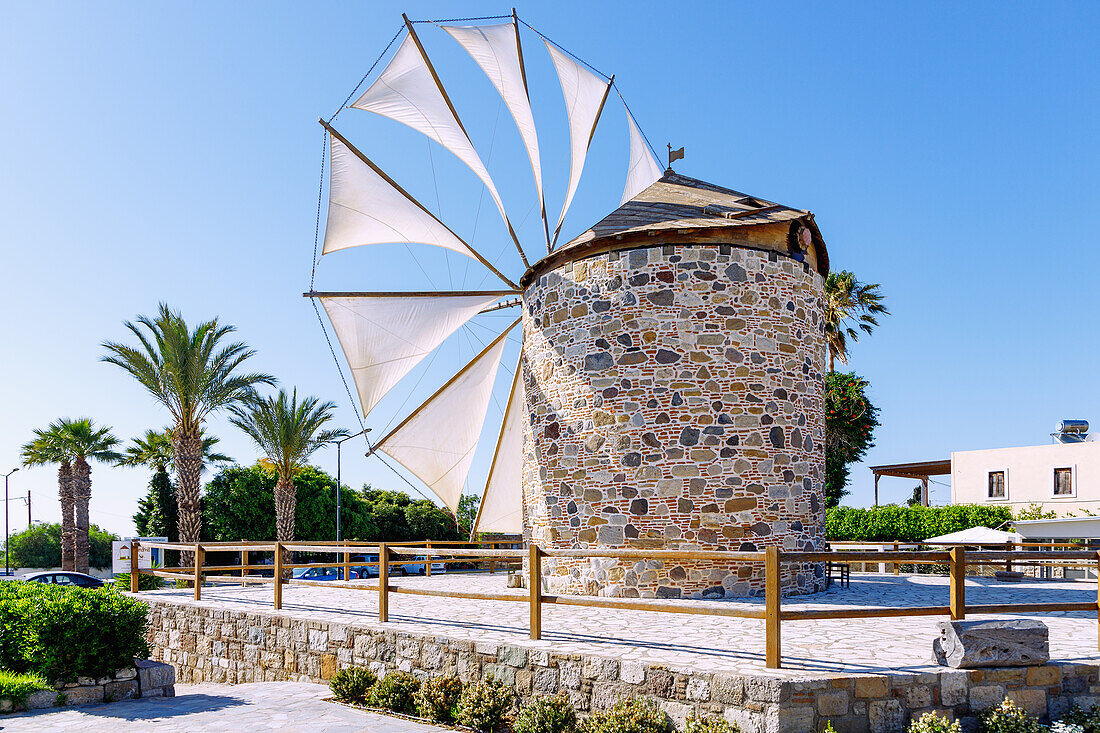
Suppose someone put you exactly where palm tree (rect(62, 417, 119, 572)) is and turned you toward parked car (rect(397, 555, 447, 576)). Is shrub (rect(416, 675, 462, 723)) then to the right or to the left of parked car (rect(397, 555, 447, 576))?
right

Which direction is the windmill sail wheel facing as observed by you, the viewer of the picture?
facing away from the viewer and to the left of the viewer

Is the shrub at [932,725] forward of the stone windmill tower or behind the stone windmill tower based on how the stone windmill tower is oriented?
behind

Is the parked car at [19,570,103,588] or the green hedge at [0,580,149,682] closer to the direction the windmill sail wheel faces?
the parked car

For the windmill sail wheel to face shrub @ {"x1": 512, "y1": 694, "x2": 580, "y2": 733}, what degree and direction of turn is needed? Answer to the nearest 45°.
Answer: approximately 135° to its left

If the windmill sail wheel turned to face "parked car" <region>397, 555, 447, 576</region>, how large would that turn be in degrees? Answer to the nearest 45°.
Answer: approximately 45° to its right

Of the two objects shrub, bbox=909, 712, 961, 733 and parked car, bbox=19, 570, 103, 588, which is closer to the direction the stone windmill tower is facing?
the parked car
